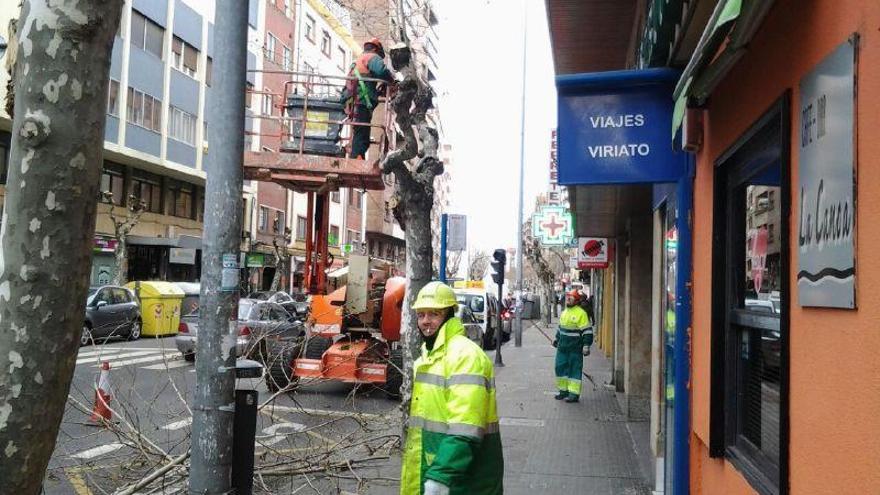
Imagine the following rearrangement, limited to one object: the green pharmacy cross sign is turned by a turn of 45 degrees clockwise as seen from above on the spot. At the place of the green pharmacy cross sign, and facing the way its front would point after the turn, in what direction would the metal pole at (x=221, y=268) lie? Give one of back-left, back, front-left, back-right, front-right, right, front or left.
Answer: front-left

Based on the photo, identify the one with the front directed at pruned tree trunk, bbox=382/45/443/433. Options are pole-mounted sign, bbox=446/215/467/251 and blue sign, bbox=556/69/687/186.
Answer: the pole-mounted sign

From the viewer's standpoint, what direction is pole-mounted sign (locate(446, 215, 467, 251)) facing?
toward the camera

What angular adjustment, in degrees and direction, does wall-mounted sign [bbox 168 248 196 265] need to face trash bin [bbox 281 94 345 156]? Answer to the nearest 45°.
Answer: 0° — it already faces it

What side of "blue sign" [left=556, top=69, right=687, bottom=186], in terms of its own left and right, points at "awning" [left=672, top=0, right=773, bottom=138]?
front

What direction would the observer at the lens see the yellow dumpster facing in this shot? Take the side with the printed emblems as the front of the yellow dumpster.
facing the viewer and to the right of the viewer

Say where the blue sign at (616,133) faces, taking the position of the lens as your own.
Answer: facing the viewer

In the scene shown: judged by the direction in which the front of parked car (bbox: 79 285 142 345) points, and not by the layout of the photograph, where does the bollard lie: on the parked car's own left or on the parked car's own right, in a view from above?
on the parked car's own left

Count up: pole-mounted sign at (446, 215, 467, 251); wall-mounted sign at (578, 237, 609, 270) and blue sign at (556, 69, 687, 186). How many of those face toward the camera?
3

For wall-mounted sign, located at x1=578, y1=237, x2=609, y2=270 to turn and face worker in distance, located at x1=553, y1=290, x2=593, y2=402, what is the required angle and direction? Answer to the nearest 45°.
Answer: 0° — it already faces them

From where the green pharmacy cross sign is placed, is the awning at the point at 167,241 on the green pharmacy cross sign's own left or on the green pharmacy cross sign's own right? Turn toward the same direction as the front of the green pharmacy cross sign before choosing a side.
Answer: on the green pharmacy cross sign's own right

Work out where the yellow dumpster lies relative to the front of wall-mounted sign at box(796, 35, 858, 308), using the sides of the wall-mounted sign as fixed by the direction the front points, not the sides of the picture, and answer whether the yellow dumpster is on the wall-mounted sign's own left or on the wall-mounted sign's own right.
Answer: on the wall-mounted sign's own right

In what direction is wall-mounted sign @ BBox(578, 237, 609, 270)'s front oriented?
toward the camera

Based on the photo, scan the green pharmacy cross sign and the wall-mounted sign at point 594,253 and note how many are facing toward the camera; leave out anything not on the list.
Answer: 2

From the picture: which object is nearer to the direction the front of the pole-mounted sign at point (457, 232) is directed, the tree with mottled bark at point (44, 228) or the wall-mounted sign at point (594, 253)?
the tree with mottled bark

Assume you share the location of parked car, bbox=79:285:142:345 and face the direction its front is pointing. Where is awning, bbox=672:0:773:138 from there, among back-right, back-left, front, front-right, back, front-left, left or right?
front-left
